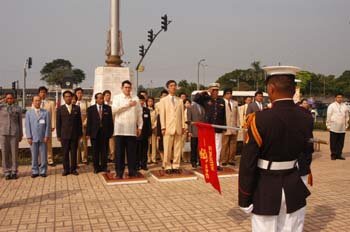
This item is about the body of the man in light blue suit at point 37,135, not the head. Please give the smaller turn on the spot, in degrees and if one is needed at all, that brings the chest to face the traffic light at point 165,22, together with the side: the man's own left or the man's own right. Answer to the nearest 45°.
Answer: approximately 135° to the man's own left

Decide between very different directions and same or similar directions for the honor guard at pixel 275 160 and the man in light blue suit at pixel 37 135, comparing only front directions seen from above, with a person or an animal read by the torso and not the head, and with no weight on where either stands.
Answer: very different directions

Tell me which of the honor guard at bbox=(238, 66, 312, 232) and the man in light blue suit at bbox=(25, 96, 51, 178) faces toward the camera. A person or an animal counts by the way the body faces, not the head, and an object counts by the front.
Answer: the man in light blue suit

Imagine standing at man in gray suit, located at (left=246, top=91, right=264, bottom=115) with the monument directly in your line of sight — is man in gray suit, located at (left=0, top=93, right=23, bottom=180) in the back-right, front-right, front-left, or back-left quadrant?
front-left

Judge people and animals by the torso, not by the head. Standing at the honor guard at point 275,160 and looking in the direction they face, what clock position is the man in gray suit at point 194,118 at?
The man in gray suit is roughly at 1 o'clock from the honor guard.

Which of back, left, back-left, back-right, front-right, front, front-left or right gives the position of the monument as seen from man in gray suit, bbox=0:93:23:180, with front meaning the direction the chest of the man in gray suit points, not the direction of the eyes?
back-left

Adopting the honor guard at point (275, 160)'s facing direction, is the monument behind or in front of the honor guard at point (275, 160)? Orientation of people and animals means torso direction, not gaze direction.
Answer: in front

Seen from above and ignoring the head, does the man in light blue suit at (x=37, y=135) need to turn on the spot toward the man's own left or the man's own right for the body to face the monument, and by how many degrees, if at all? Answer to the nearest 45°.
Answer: approximately 135° to the man's own left

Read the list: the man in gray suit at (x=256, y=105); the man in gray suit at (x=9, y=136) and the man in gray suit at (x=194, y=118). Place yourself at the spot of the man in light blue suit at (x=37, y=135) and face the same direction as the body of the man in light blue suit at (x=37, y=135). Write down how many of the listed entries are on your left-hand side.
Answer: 2

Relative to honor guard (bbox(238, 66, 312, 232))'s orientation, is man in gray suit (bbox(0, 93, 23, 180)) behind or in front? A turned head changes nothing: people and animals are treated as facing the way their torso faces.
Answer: in front

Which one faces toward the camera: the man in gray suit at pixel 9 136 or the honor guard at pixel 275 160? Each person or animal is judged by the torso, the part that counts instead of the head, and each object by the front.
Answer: the man in gray suit

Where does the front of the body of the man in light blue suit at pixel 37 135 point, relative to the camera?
toward the camera

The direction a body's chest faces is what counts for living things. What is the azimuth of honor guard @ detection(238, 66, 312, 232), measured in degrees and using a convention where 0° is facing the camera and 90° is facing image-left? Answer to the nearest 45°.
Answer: approximately 135°
